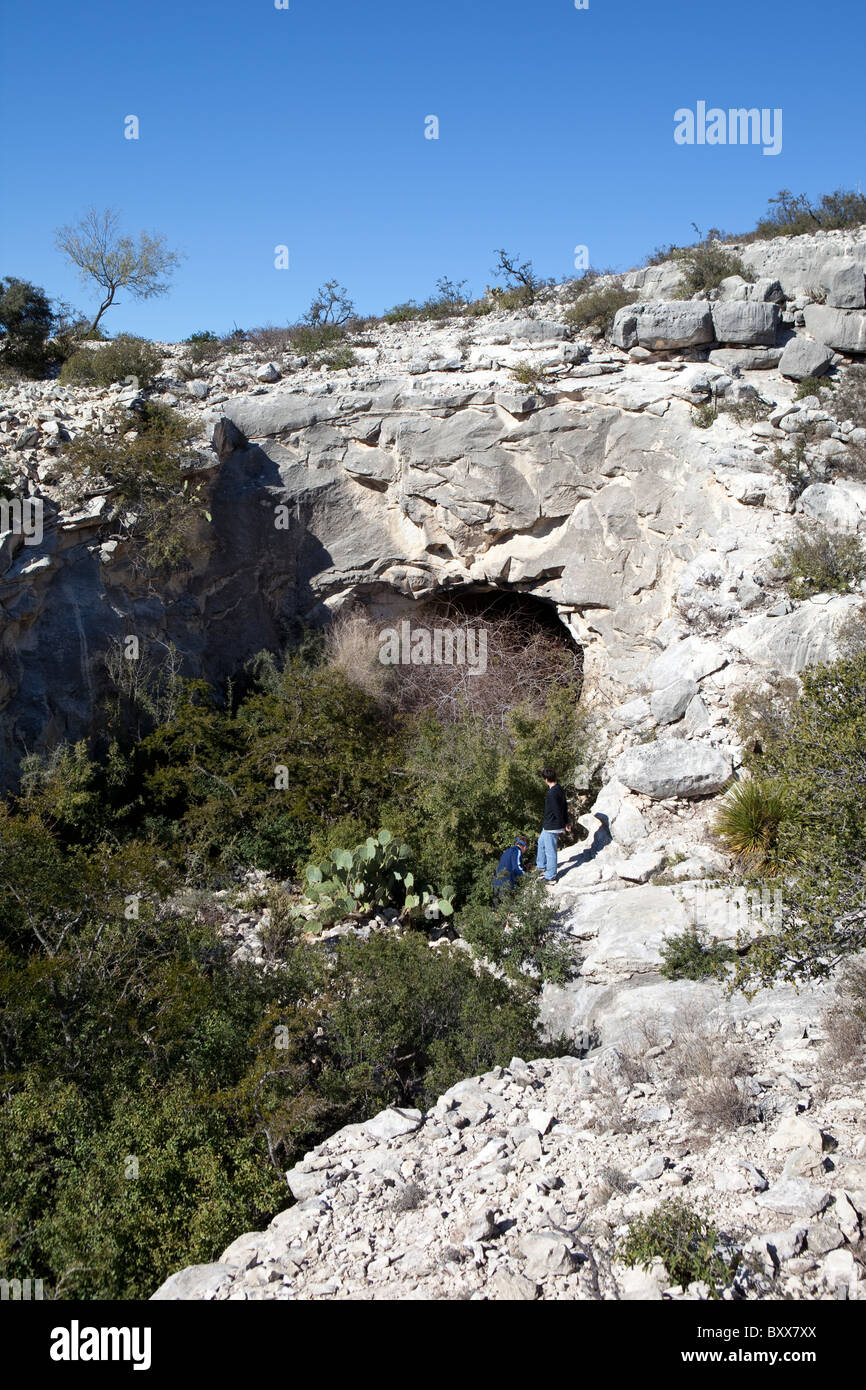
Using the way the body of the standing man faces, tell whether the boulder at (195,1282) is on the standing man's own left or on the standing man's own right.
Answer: on the standing man's own left

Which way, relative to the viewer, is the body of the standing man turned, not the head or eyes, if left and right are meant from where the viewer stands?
facing to the left of the viewer

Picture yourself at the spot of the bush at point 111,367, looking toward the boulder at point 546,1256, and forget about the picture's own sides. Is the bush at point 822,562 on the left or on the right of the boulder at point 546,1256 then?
left

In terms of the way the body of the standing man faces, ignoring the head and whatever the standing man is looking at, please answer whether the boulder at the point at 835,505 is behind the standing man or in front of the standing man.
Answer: behind

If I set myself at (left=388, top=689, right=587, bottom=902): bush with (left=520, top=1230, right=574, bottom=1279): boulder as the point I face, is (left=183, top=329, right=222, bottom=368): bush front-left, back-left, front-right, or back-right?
back-right

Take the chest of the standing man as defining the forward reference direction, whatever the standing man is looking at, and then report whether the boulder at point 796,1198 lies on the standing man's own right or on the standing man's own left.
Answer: on the standing man's own left

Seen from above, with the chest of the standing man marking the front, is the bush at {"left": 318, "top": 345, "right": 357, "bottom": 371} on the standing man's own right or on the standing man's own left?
on the standing man's own right

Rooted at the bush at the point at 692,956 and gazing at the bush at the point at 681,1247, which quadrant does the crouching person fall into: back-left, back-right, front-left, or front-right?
back-right
